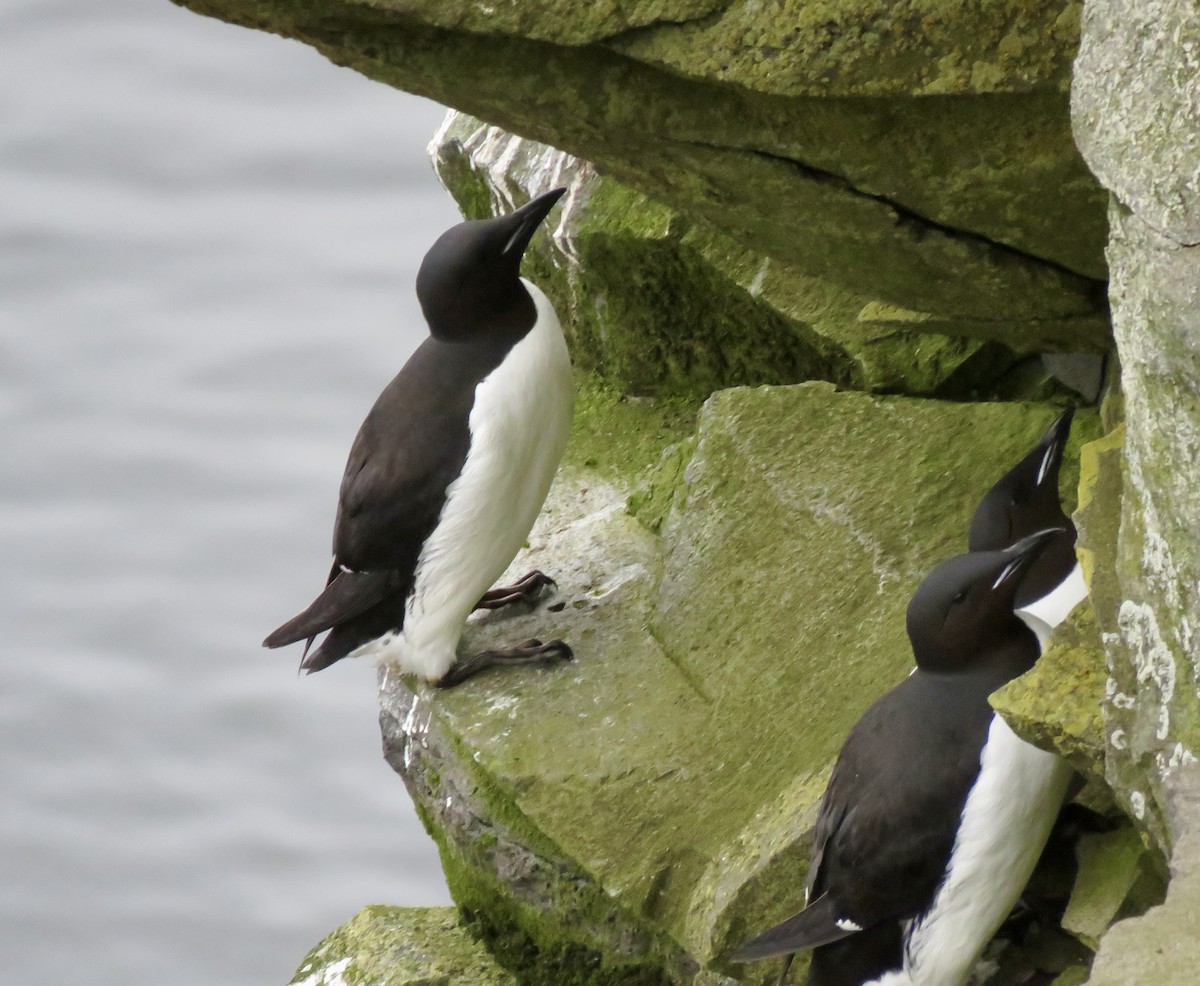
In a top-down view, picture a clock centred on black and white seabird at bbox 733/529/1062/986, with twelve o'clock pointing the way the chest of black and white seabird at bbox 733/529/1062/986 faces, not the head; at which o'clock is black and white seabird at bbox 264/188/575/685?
black and white seabird at bbox 264/188/575/685 is roughly at 8 o'clock from black and white seabird at bbox 733/529/1062/986.

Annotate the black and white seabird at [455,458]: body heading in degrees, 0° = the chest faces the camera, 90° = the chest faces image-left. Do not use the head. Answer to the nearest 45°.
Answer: approximately 270°

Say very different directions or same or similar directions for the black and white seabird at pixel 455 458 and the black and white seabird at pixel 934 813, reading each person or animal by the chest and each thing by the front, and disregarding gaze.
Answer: same or similar directions

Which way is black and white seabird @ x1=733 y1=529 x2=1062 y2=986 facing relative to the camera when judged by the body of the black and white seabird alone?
to the viewer's right

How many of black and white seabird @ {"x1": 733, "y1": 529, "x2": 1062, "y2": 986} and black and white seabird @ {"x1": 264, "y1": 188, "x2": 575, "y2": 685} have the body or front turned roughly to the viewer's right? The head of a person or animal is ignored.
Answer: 2

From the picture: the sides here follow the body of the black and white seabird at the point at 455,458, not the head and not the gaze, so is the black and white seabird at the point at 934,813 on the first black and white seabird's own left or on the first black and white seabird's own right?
on the first black and white seabird's own right

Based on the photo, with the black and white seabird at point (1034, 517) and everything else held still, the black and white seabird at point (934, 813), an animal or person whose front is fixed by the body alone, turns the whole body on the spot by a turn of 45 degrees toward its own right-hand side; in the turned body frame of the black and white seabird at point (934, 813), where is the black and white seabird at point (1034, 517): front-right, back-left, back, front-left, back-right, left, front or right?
left
